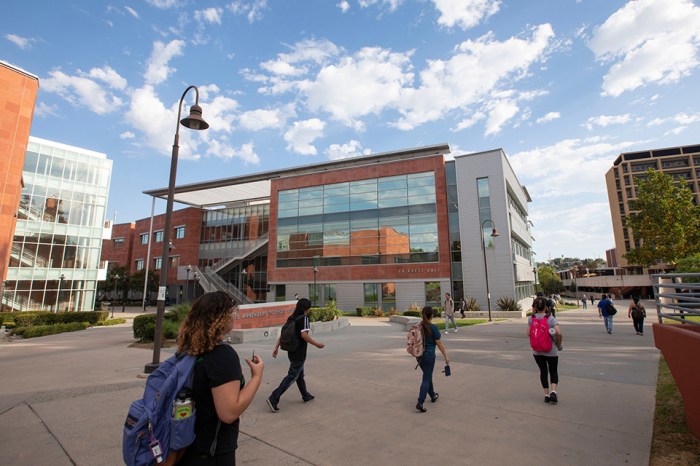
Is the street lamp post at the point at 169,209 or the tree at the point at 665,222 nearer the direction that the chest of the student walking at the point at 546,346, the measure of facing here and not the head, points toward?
the tree

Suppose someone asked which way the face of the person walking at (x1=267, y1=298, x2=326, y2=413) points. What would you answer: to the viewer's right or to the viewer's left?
to the viewer's right

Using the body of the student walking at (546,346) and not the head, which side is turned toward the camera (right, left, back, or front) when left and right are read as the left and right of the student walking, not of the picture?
back

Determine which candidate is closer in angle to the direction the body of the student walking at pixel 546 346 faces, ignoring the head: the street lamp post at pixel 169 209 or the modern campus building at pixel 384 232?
the modern campus building

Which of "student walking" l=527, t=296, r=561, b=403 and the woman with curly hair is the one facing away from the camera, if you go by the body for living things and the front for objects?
the student walking

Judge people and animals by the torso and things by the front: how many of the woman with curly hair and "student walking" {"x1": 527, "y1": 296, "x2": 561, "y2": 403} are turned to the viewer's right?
1

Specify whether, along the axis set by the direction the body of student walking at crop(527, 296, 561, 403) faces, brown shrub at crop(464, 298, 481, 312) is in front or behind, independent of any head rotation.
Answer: in front

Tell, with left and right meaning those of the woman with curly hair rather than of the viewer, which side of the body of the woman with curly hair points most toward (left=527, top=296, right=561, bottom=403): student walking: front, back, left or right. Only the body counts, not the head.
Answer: front

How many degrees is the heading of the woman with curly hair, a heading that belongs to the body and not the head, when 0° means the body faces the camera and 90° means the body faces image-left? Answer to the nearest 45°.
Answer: approximately 270°

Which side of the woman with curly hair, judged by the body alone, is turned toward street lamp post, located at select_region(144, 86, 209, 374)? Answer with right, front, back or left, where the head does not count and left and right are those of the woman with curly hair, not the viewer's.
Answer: left

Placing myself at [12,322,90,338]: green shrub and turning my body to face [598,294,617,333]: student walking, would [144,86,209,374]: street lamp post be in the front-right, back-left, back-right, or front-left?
front-right

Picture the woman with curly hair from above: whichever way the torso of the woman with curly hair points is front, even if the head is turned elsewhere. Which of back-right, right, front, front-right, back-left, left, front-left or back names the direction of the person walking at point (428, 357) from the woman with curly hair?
front-left

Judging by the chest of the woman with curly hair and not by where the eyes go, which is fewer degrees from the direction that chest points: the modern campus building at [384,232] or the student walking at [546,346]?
the student walking

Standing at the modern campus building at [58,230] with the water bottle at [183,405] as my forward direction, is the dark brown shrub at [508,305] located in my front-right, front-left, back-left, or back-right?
front-left

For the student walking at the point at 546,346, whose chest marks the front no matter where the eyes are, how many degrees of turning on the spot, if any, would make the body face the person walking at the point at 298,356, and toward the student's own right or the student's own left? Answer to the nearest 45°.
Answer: approximately 135° to the student's own left

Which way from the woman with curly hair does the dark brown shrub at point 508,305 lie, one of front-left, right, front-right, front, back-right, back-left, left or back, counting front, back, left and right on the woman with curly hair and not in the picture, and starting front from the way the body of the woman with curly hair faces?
front-left

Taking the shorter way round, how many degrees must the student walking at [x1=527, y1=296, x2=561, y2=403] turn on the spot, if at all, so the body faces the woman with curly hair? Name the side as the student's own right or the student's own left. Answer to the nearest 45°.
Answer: approximately 180°

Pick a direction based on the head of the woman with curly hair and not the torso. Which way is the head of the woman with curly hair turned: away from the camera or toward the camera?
away from the camera

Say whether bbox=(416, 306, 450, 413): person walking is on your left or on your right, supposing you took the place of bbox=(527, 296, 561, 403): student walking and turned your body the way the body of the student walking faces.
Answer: on your left
